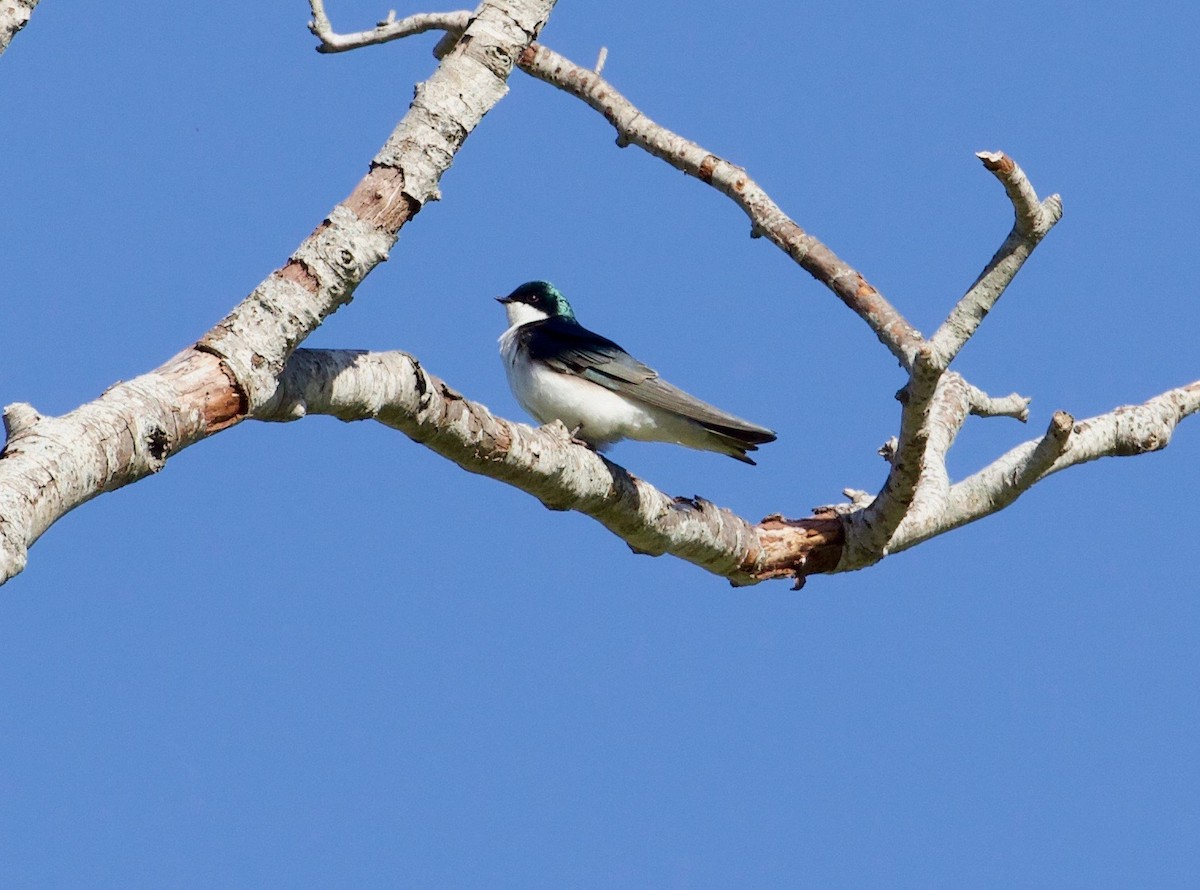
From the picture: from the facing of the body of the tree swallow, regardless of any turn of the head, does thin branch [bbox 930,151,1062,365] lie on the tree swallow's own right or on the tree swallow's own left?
on the tree swallow's own left

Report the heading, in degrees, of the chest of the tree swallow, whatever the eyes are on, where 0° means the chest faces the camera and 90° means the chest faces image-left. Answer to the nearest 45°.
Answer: approximately 90°

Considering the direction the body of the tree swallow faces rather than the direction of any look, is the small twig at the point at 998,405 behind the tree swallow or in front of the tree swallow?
behind

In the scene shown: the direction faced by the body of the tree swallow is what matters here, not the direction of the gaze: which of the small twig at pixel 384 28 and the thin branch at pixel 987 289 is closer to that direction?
the small twig

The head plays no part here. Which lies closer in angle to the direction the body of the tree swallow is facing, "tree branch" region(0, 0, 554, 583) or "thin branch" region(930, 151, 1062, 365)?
the tree branch

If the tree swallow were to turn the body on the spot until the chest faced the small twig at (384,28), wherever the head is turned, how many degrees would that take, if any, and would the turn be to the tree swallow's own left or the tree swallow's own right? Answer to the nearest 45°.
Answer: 0° — it already faces it
